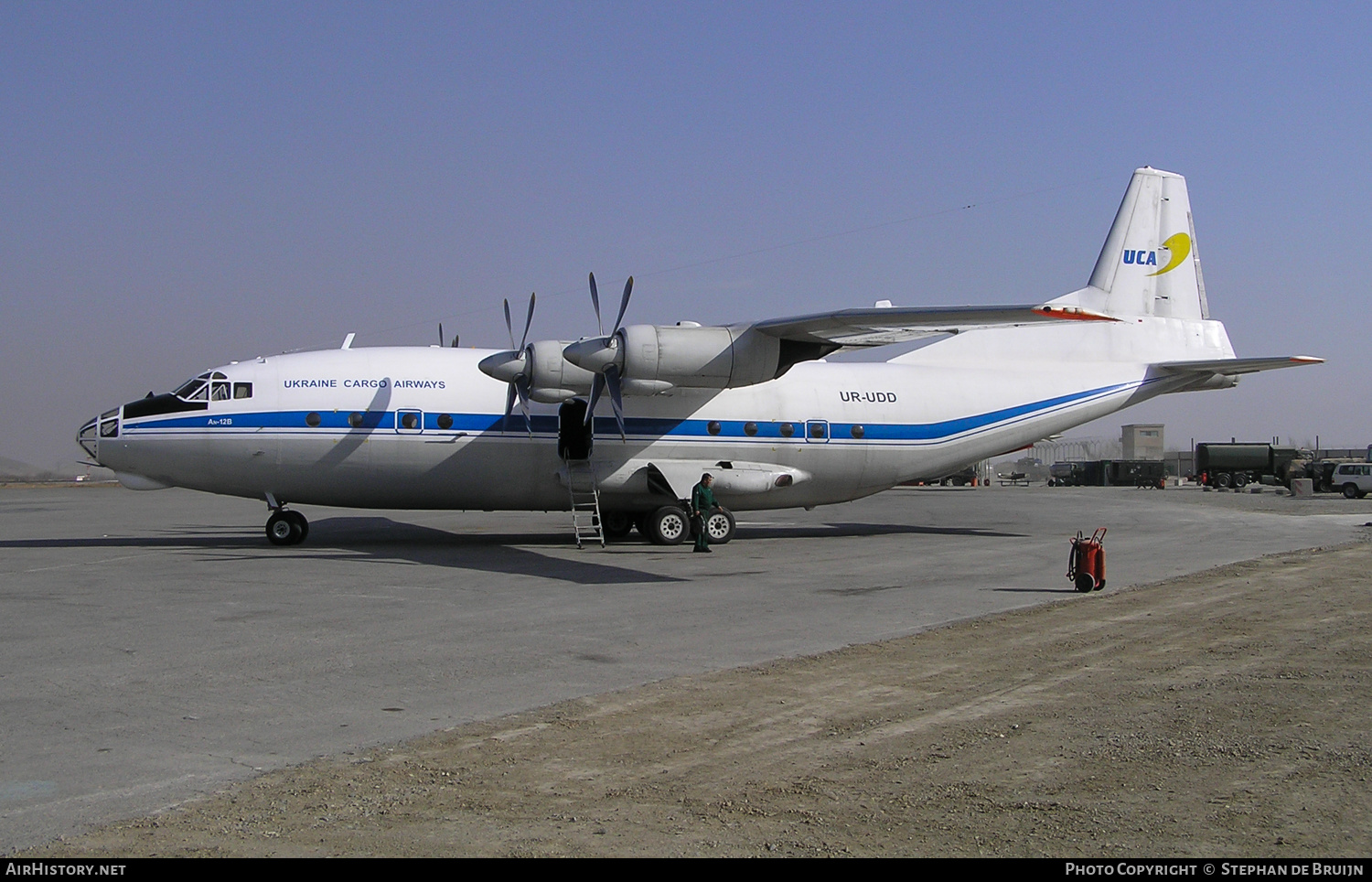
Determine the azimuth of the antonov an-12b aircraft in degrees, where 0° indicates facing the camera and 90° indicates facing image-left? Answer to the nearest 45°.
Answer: approximately 90°

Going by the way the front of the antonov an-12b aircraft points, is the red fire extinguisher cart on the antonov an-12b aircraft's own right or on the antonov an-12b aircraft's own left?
on the antonov an-12b aircraft's own left
